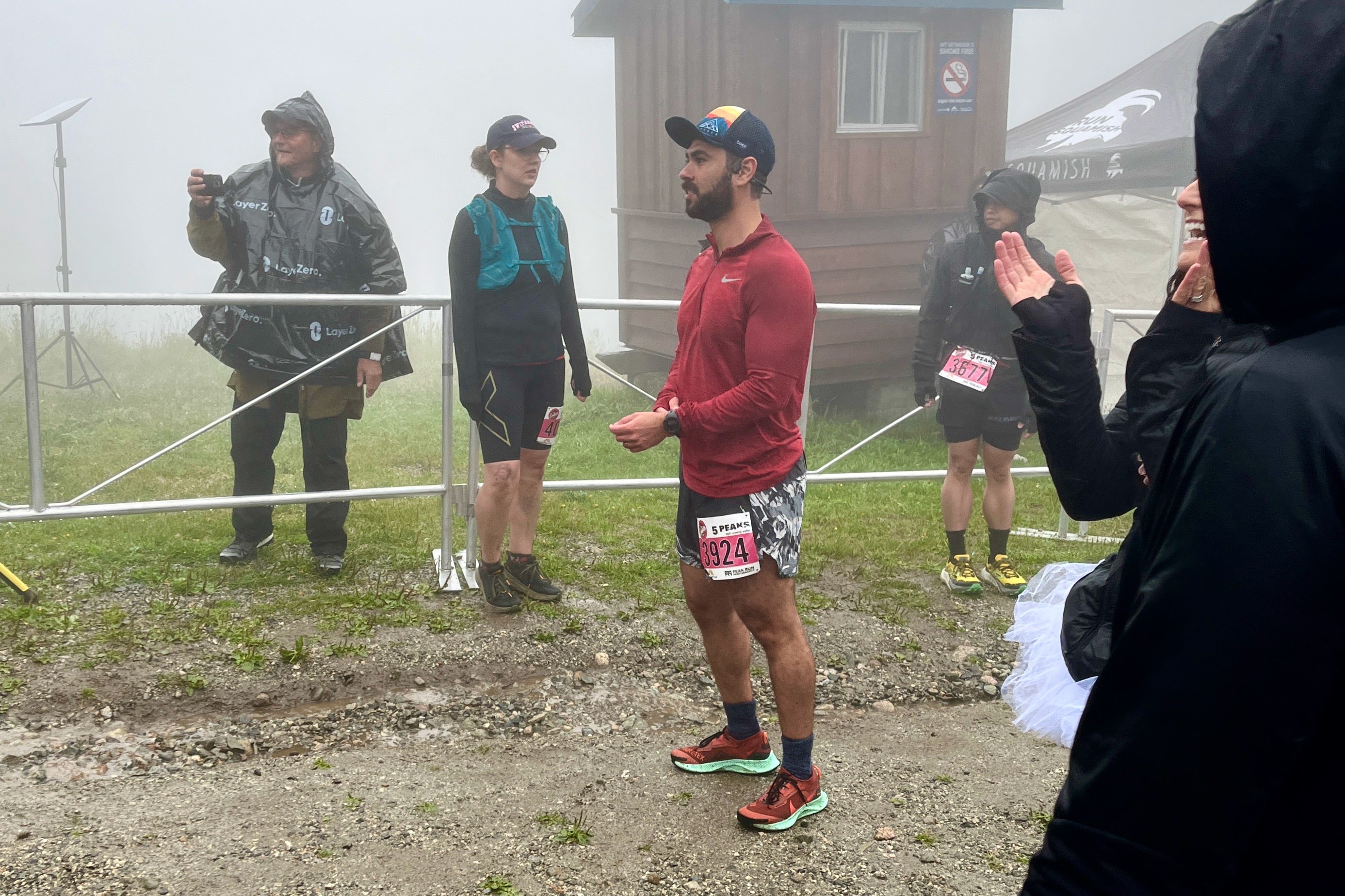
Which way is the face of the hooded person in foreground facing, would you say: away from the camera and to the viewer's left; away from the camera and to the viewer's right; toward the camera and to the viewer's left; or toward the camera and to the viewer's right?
away from the camera and to the viewer's left

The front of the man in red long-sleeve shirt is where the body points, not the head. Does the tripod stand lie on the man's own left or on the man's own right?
on the man's own right

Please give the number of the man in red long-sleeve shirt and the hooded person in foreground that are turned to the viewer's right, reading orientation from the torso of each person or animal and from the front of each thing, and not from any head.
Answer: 0

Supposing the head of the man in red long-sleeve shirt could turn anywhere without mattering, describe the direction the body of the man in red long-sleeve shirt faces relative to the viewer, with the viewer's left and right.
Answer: facing the viewer and to the left of the viewer

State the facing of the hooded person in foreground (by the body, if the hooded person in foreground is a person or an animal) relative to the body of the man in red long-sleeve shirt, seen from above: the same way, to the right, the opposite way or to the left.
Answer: to the right

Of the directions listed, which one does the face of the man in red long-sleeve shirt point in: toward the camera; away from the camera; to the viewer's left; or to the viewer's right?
to the viewer's left

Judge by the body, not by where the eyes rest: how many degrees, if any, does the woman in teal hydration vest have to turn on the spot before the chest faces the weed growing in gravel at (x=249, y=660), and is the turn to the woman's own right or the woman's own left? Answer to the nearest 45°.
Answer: approximately 90° to the woman's own right

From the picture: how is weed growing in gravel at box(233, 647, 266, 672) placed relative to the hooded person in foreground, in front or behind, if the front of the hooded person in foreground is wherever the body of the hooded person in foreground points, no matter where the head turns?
in front

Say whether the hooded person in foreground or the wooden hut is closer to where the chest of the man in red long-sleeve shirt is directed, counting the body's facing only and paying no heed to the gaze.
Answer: the hooded person in foreground

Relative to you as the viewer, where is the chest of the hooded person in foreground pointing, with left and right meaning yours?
facing away from the viewer and to the left of the viewer

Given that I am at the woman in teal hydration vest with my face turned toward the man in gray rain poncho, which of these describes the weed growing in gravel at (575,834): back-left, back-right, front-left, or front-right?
back-left

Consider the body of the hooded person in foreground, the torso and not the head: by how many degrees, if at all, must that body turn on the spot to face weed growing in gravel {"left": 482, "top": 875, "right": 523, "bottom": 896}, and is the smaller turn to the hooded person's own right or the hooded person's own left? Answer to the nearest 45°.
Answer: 0° — they already face it

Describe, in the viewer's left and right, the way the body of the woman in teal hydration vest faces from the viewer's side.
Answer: facing the viewer and to the right of the viewer
